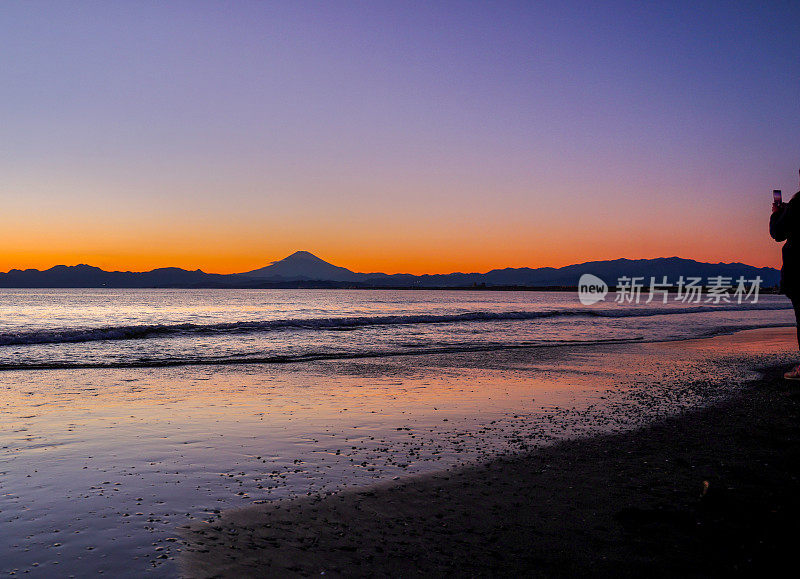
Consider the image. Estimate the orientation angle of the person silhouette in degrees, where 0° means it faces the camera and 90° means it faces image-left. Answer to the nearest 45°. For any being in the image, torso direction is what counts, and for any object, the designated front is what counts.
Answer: approximately 90°
